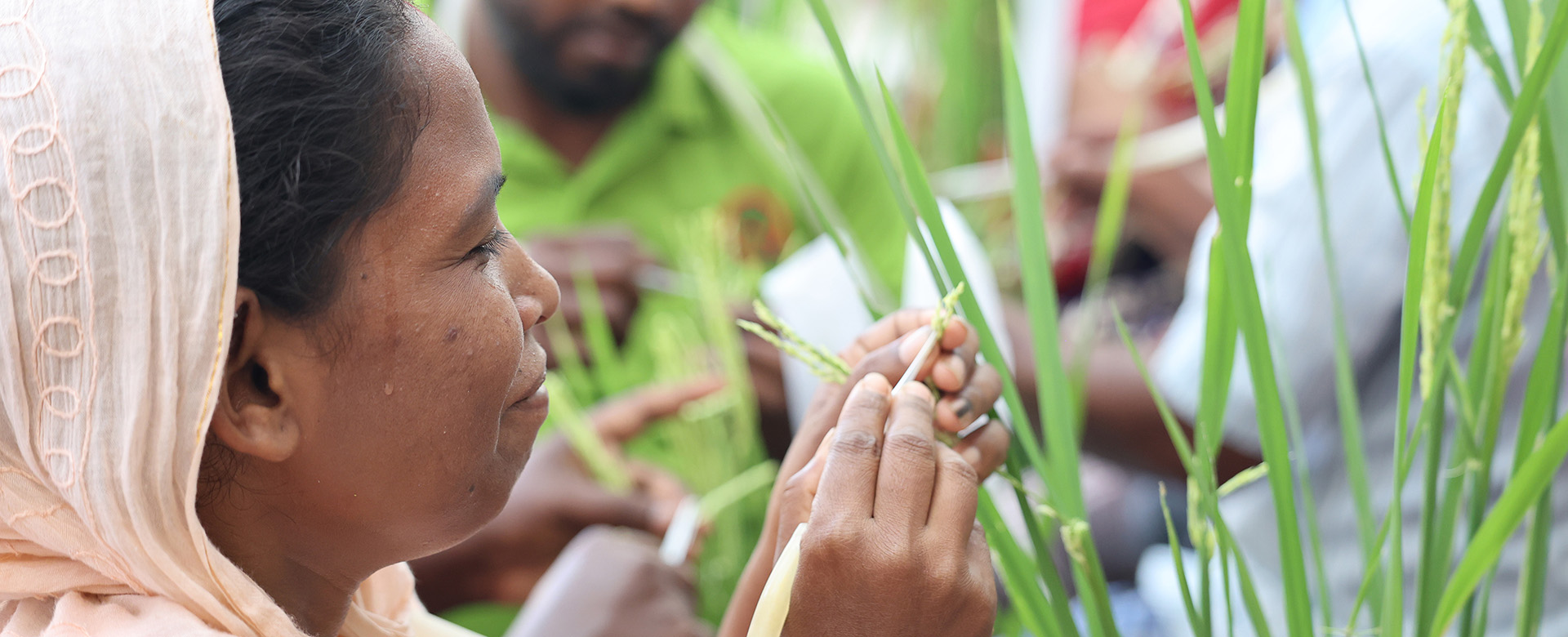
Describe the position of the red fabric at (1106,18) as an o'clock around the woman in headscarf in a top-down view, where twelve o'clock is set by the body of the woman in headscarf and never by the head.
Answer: The red fabric is roughly at 10 o'clock from the woman in headscarf.

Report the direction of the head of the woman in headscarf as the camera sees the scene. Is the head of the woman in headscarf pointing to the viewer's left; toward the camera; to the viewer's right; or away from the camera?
to the viewer's right

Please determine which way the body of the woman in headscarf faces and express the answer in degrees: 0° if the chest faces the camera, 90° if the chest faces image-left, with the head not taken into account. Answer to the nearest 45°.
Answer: approximately 270°

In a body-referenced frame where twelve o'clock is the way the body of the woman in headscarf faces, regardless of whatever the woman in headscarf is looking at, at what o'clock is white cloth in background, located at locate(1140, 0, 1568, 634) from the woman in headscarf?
The white cloth in background is roughly at 11 o'clock from the woman in headscarf.
